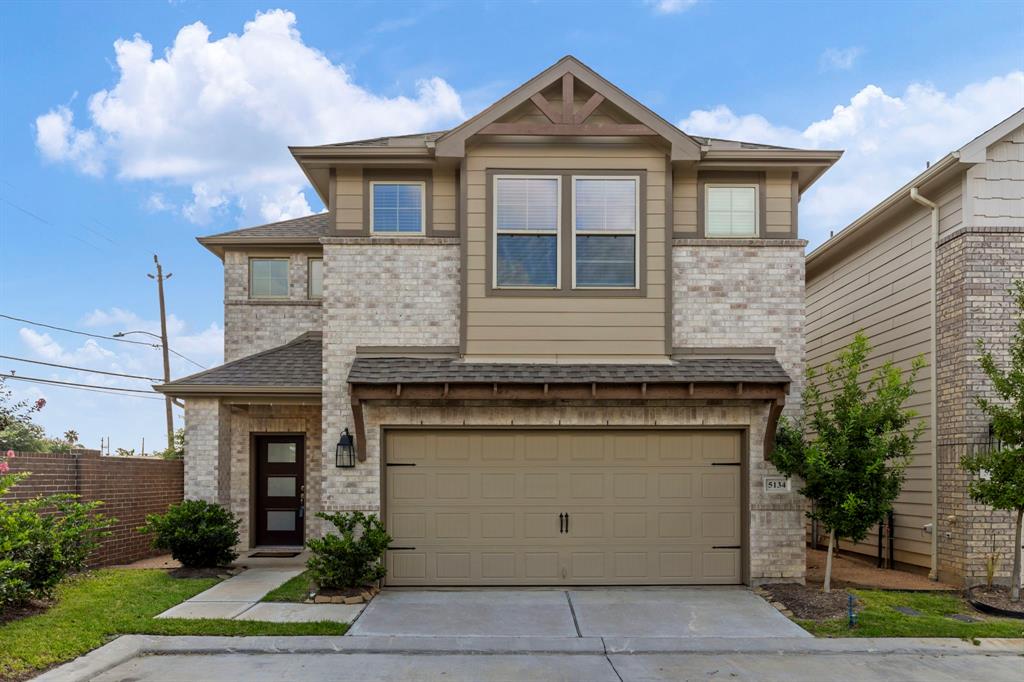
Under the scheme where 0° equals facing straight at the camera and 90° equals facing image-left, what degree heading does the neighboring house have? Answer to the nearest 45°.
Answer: approximately 0°

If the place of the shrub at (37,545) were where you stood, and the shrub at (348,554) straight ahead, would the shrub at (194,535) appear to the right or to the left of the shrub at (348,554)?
left

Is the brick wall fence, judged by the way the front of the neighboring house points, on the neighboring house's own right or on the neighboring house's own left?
on the neighboring house's own right

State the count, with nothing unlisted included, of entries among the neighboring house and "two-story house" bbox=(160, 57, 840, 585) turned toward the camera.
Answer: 2

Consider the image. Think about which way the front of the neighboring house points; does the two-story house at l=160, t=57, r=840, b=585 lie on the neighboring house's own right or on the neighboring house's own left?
on the neighboring house's own right

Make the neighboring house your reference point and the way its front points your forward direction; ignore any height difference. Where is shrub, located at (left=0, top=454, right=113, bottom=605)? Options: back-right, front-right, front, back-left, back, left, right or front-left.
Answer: front-right

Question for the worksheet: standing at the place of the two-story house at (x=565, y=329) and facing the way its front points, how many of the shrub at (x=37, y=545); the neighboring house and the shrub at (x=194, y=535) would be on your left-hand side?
1

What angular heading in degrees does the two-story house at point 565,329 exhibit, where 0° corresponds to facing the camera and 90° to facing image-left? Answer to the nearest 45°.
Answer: approximately 0°

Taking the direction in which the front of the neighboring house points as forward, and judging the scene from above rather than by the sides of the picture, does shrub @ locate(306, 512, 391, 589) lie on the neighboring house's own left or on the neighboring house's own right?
on the neighboring house's own right
